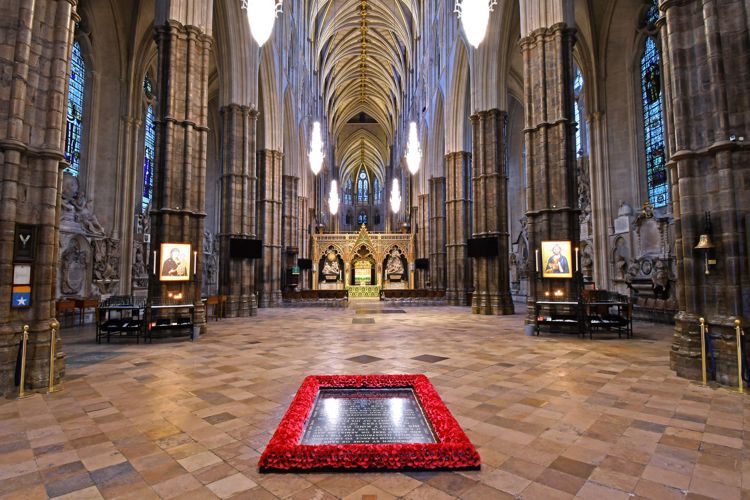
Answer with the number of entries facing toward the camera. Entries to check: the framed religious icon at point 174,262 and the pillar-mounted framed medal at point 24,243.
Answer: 2

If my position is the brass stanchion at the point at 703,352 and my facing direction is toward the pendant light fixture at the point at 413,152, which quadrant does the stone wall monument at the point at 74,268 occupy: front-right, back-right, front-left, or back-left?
front-left

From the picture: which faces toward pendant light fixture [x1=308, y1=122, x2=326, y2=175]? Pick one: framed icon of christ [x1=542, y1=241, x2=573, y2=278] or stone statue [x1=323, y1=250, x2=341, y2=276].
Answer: the stone statue

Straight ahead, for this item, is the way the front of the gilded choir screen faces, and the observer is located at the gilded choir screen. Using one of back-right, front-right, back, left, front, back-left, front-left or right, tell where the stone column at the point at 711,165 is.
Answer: front

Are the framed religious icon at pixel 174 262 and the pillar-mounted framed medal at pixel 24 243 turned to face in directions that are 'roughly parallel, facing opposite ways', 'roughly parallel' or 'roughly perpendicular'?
roughly parallel

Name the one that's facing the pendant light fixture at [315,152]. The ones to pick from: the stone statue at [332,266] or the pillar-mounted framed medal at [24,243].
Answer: the stone statue

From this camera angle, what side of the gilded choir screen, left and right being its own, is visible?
front

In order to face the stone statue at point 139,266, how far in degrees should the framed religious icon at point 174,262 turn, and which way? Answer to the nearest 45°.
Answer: approximately 180°

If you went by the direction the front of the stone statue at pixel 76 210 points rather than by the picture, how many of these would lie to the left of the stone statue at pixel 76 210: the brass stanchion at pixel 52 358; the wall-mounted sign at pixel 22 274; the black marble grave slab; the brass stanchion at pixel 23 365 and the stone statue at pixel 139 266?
1

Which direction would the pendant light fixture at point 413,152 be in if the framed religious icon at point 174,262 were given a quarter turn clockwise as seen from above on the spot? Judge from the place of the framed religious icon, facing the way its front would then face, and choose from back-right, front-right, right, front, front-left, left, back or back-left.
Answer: back-right

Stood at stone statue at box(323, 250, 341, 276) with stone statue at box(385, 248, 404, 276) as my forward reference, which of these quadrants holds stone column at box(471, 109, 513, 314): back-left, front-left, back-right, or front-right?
front-right

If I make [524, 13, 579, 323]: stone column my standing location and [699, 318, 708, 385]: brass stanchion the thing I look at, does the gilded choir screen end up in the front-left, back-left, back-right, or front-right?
back-right

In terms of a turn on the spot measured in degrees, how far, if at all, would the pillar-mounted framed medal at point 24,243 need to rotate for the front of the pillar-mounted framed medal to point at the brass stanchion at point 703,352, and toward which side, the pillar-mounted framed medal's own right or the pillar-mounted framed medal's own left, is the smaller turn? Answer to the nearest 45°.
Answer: approximately 45° to the pillar-mounted framed medal's own left

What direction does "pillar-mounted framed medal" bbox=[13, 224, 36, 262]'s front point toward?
toward the camera

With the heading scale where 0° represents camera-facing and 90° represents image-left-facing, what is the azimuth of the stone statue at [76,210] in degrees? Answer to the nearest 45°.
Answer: approximately 315°

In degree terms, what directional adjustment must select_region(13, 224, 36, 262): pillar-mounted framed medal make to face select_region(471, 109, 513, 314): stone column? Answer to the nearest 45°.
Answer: approximately 90° to its left

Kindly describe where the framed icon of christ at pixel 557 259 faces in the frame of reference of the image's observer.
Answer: facing the viewer

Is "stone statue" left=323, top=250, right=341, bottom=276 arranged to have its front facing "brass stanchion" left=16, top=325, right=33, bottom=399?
yes

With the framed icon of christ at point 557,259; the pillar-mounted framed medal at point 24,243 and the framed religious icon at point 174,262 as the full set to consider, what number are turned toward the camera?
3

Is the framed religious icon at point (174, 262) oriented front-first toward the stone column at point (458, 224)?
no

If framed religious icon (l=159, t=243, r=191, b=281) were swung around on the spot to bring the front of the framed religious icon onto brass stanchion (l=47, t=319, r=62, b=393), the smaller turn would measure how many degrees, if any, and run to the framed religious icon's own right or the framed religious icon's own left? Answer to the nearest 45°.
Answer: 0° — it already faces it
